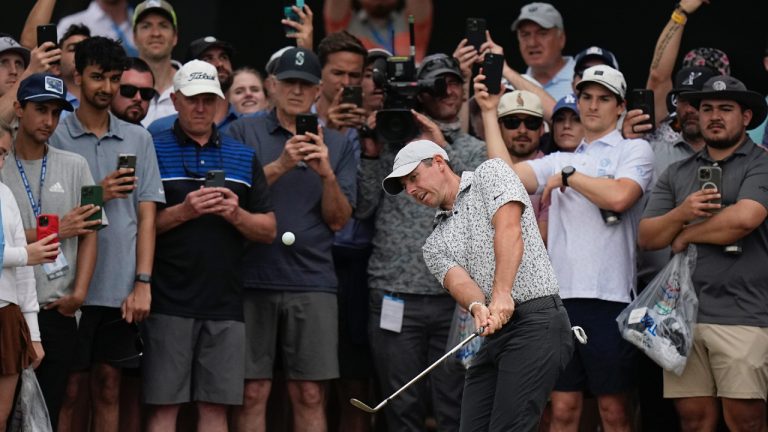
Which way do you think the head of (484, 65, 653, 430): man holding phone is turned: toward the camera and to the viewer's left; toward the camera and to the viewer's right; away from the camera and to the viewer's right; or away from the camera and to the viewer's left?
toward the camera and to the viewer's left

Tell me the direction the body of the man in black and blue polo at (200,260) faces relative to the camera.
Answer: toward the camera

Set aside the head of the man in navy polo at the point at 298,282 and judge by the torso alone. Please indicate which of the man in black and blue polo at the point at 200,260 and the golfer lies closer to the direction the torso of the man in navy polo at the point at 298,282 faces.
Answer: the golfer

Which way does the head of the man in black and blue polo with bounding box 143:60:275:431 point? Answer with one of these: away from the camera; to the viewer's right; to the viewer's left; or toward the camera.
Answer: toward the camera

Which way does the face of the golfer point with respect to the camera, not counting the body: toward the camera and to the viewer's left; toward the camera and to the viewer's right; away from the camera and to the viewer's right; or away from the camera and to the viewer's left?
toward the camera and to the viewer's left

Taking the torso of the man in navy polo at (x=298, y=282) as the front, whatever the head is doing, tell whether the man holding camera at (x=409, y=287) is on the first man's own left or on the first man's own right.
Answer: on the first man's own left

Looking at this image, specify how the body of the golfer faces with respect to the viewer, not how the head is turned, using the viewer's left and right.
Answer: facing the viewer and to the left of the viewer

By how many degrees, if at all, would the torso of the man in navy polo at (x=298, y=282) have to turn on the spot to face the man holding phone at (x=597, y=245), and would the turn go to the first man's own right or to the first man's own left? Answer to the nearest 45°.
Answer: approximately 90° to the first man's own left

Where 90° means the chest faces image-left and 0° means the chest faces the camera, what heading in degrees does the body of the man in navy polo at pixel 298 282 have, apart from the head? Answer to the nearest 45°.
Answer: approximately 0°

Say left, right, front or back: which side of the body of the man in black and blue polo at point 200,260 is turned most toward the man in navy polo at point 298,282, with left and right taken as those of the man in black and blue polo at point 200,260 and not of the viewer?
left
